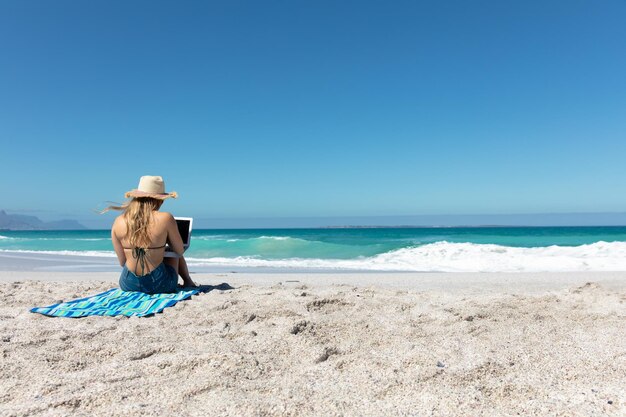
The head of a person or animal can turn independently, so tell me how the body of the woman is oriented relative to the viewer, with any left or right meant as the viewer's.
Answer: facing away from the viewer and to the right of the viewer

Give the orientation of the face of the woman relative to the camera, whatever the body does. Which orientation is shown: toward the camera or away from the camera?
away from the camera
